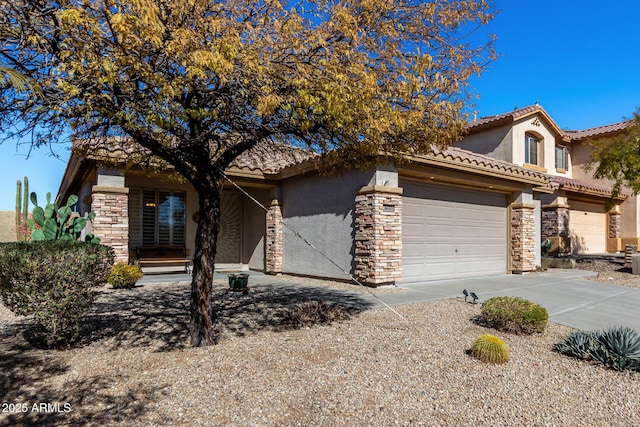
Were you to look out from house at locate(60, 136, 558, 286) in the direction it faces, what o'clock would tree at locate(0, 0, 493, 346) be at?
The tree is roughly at 2 o'clock from the house.

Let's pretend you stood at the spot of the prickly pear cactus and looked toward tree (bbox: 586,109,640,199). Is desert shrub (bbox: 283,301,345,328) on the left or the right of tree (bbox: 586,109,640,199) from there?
right

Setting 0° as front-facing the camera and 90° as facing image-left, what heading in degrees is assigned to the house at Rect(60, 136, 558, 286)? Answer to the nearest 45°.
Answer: approximately 315°

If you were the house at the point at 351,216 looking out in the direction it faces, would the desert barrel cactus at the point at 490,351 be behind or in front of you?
in front

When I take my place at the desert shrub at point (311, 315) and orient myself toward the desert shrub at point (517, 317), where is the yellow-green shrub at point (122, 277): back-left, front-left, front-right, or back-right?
back-left

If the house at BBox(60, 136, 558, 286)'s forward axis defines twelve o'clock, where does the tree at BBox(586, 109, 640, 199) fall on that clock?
The tree is roughly at 10 o'clock from the house.

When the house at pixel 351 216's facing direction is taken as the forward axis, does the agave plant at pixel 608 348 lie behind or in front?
in front
